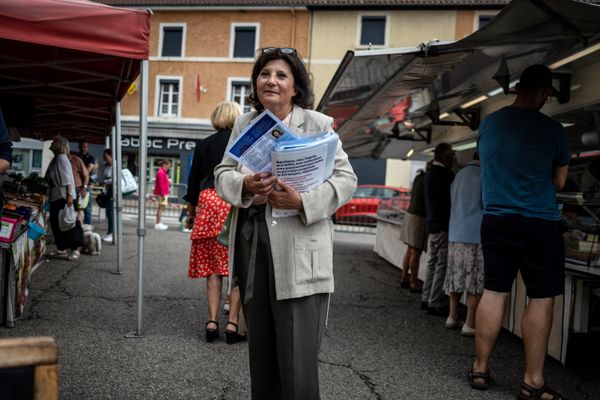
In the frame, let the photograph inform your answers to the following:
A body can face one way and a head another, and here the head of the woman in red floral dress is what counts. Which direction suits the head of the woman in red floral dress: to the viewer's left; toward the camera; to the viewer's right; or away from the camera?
away from the camera

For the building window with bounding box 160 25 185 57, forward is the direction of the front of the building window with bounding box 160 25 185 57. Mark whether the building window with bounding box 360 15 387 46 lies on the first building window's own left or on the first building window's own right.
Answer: on the first building window's own left

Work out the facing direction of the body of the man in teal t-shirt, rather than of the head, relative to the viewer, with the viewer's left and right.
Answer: facing away from the viewer and to the right of the viewer

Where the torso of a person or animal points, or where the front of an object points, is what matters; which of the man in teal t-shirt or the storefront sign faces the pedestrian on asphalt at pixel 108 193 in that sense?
the storefront sign

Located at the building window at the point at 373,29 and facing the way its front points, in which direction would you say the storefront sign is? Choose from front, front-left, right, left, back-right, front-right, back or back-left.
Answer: right

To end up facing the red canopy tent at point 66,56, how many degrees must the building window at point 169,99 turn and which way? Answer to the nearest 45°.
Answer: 0° — it already faces it

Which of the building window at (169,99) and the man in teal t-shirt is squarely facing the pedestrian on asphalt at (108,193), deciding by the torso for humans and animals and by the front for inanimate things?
the building window

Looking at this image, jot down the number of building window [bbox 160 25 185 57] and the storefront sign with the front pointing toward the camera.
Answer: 2

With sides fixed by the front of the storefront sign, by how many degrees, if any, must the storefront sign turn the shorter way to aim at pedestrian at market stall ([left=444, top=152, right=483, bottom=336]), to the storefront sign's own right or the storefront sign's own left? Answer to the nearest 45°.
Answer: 0° — it already faces them

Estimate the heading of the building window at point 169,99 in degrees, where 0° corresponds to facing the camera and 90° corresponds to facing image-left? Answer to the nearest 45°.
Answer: approximately 0°
